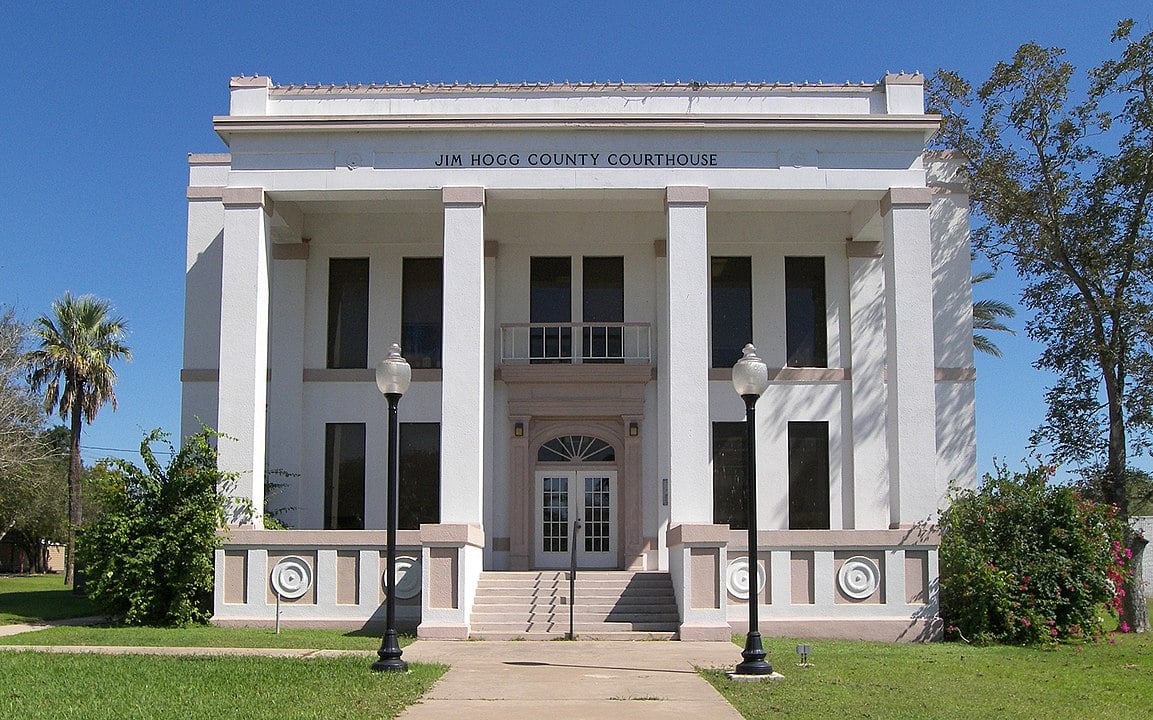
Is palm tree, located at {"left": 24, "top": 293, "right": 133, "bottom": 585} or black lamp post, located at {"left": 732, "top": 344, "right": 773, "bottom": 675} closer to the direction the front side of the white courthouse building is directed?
the black lamp post

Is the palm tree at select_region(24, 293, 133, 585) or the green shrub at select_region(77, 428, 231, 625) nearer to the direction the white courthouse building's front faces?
the green shrub

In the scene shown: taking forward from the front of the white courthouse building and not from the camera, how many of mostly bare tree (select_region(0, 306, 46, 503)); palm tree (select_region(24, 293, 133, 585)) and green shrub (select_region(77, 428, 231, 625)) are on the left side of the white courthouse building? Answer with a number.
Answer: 0

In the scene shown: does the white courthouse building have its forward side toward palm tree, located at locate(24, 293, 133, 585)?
no

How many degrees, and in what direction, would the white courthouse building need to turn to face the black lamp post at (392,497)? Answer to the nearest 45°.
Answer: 0° — it already faces it

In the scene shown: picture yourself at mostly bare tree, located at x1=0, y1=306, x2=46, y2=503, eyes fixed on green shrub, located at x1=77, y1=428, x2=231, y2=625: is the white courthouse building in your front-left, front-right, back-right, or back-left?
front-left

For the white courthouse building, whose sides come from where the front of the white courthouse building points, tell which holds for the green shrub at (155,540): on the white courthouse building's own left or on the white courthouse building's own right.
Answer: on the white courthouse building's own right

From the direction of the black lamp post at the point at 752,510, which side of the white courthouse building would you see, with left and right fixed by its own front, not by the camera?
front

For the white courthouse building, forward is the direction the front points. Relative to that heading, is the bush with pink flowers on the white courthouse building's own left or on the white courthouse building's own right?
on the white courthouse building's own left

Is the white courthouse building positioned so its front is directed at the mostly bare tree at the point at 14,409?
no

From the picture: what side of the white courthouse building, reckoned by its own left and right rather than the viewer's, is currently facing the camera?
front

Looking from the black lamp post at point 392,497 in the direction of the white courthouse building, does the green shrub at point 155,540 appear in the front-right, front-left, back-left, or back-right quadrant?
front-left

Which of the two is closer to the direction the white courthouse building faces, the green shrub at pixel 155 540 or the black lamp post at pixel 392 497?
the black lamp post
